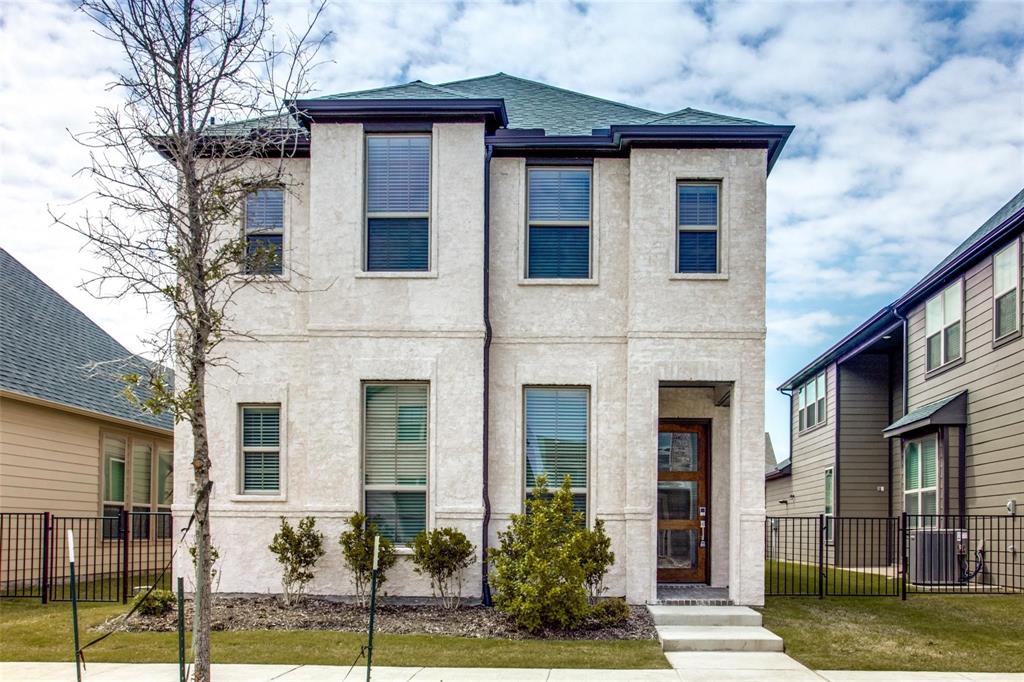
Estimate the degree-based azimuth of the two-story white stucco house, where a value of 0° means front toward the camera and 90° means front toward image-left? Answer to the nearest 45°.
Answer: approximately 0°

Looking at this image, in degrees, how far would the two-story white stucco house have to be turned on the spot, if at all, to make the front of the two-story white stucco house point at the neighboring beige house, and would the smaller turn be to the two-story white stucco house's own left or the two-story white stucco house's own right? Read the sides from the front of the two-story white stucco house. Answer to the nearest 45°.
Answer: approximately 135° to the two-story white stucco house's own right
